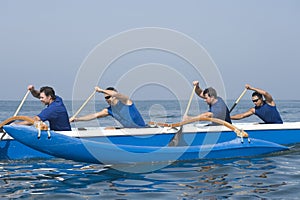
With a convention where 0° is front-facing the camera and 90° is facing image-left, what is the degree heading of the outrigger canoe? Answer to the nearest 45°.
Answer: approximately 90°
